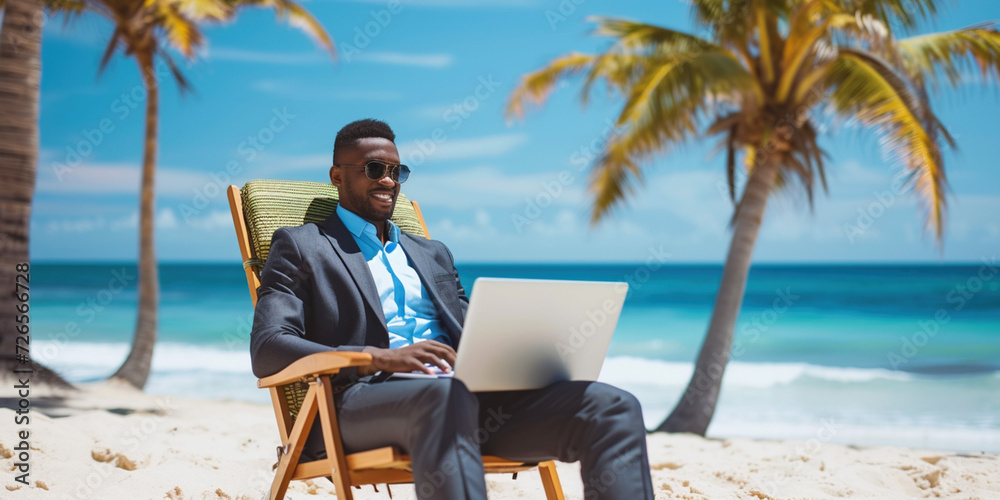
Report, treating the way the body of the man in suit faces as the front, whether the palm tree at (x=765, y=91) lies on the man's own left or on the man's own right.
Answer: on the man's own left

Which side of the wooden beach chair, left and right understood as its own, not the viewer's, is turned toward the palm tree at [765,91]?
left

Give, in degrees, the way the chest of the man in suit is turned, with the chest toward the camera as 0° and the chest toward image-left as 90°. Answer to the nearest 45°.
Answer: approximately 315°

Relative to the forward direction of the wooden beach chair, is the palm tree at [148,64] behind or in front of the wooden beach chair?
behind

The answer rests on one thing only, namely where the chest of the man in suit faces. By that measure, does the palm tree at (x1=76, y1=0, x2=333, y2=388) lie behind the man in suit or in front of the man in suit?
behind
